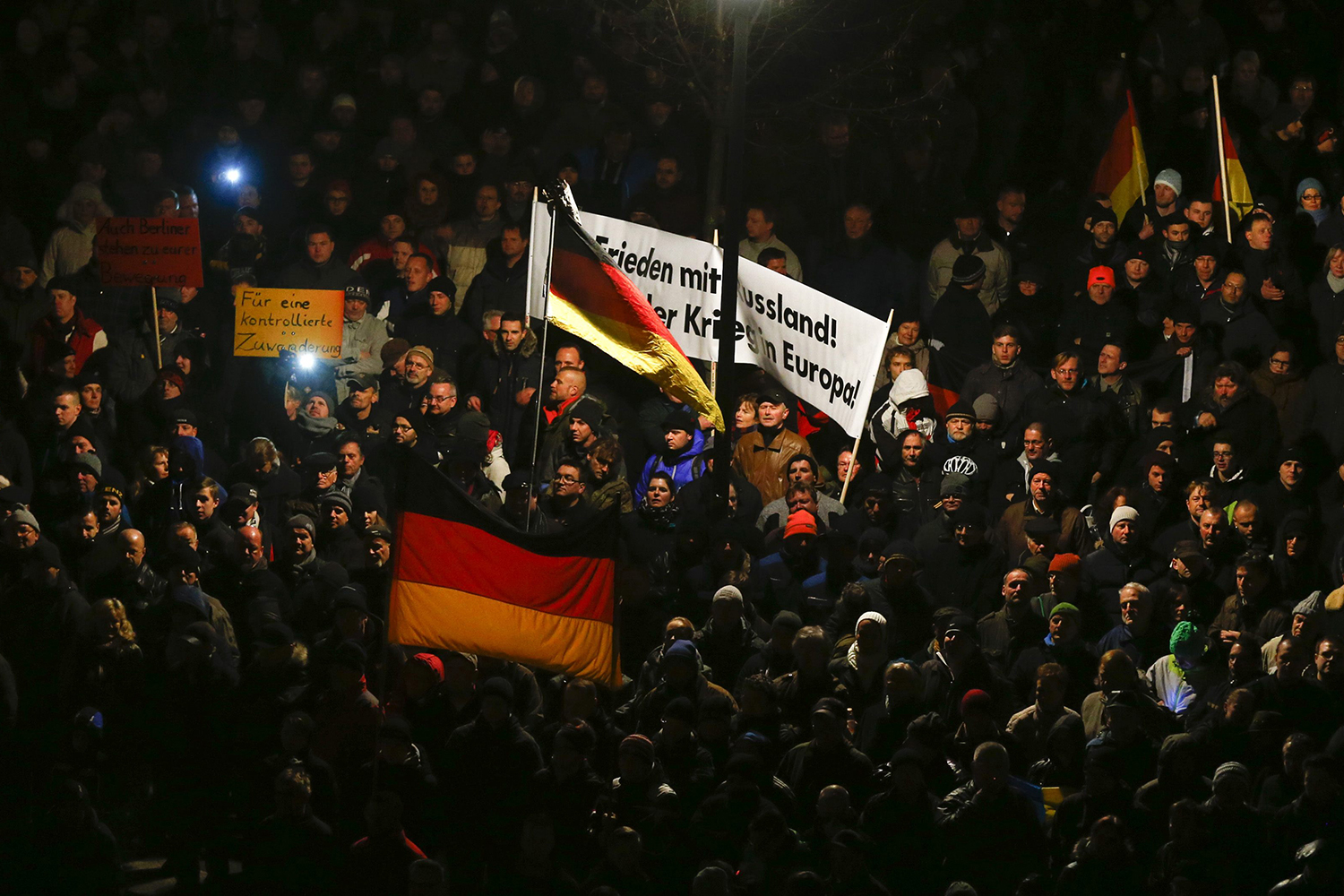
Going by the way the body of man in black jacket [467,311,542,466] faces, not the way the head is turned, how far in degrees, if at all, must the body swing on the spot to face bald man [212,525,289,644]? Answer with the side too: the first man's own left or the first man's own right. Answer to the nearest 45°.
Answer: approximately 45° to the first man's own right

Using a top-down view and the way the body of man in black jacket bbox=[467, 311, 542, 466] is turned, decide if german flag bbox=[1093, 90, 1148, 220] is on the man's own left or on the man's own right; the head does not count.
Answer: on the man's own left

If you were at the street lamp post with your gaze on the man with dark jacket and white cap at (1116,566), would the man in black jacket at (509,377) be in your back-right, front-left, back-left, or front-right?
back-left

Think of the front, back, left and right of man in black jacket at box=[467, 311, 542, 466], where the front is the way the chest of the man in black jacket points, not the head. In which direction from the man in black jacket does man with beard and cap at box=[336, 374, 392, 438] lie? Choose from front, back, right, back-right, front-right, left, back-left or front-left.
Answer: right

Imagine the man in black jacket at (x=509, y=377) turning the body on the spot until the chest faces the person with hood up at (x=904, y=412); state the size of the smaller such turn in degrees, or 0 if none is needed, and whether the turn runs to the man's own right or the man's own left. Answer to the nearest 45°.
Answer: approximately 90° to the man's own left

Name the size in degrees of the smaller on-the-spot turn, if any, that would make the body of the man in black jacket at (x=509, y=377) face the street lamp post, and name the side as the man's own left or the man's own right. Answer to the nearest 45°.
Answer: approximately 45° to the man's own left

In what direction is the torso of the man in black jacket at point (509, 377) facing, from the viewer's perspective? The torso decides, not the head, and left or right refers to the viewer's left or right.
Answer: facing the viewer

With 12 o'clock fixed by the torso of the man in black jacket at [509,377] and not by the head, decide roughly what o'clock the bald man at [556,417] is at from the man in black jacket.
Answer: The bald man is roughly at 11 o'clock from the man in black jacket.

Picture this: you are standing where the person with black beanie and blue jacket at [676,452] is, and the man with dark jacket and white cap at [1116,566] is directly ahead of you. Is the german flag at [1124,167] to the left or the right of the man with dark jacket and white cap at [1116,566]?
left

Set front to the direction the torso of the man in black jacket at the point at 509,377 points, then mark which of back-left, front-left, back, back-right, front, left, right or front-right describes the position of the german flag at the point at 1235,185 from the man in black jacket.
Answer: left

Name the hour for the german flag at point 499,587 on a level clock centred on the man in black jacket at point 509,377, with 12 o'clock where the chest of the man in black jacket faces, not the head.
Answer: The german flag is roughly at 12 o'clock from the man in black jacket.

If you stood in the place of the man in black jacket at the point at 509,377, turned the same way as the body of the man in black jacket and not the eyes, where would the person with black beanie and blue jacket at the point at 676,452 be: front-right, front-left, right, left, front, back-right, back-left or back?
front-left

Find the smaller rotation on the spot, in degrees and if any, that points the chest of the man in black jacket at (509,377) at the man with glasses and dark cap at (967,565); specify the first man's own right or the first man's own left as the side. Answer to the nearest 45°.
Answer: approximately 45° to the first man's own left
